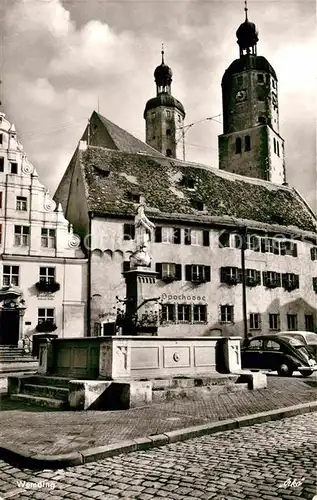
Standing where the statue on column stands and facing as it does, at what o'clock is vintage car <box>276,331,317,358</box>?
The vintage car is roughly at 9 o'clock from the statue on column.

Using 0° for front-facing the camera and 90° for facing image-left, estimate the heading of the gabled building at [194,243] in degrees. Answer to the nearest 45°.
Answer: approximately 315°

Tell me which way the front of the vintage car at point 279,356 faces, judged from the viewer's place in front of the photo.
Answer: facing away from the viewer and to the left of the viewer

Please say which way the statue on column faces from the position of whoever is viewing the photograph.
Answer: facing the viewer and to the right of the viewer

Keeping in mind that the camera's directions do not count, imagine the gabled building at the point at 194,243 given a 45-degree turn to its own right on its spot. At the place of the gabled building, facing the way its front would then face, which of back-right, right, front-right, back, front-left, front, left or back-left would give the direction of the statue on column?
front

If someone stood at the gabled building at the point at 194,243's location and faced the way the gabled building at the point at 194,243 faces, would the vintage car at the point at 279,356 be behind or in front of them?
in front

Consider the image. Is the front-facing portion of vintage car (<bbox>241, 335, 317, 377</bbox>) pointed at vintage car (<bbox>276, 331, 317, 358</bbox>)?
no
